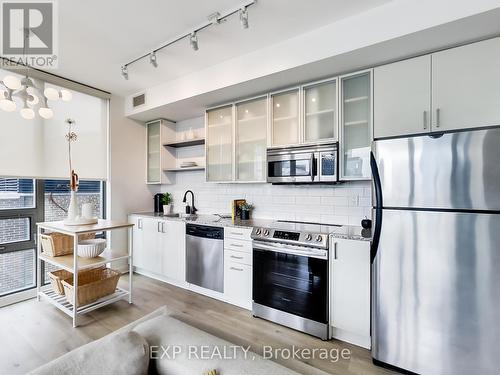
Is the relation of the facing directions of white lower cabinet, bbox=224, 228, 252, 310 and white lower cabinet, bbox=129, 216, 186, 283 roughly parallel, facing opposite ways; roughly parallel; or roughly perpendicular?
roughly parallel

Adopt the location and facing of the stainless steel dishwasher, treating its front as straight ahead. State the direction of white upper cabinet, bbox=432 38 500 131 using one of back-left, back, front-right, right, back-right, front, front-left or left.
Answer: left

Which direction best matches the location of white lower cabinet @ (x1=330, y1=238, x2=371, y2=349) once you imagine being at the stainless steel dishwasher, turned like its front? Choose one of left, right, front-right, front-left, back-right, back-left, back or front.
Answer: left

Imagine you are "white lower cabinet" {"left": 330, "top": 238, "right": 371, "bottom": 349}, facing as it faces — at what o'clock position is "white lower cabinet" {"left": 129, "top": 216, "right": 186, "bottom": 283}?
"white lower cabinet" {"left": 129, "top": 216, "right": 186, "bottom": 283} is roughly at 2 o'clock from "white lower cabinet" {"left": 330, "top": 238, "right": 371, "bottom": 349}.

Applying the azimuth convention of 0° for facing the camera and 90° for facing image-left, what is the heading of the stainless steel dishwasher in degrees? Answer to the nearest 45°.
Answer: approximately 45°

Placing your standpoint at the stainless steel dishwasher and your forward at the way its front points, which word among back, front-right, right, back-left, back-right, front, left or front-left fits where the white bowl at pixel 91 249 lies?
front-right

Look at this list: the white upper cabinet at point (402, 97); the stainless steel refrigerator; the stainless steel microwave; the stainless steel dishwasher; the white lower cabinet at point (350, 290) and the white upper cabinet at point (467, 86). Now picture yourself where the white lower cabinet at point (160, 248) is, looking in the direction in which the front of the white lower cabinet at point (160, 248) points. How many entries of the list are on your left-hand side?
6

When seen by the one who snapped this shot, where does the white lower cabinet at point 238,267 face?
facing the viewer and to the left of the viewer

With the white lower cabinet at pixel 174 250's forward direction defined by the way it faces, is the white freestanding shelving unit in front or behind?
in front

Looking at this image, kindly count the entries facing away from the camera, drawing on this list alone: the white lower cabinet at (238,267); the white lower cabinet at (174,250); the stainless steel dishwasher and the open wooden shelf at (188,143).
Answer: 0

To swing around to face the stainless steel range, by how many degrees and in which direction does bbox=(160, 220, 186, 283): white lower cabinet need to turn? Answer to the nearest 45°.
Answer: approximately 90° to its left

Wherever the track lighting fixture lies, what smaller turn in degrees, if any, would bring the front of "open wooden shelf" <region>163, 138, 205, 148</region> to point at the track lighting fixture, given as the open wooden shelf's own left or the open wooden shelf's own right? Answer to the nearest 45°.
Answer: approximately 45° to the open wooden shelf's own left

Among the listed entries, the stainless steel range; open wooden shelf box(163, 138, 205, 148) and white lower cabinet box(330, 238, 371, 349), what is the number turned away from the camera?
0
